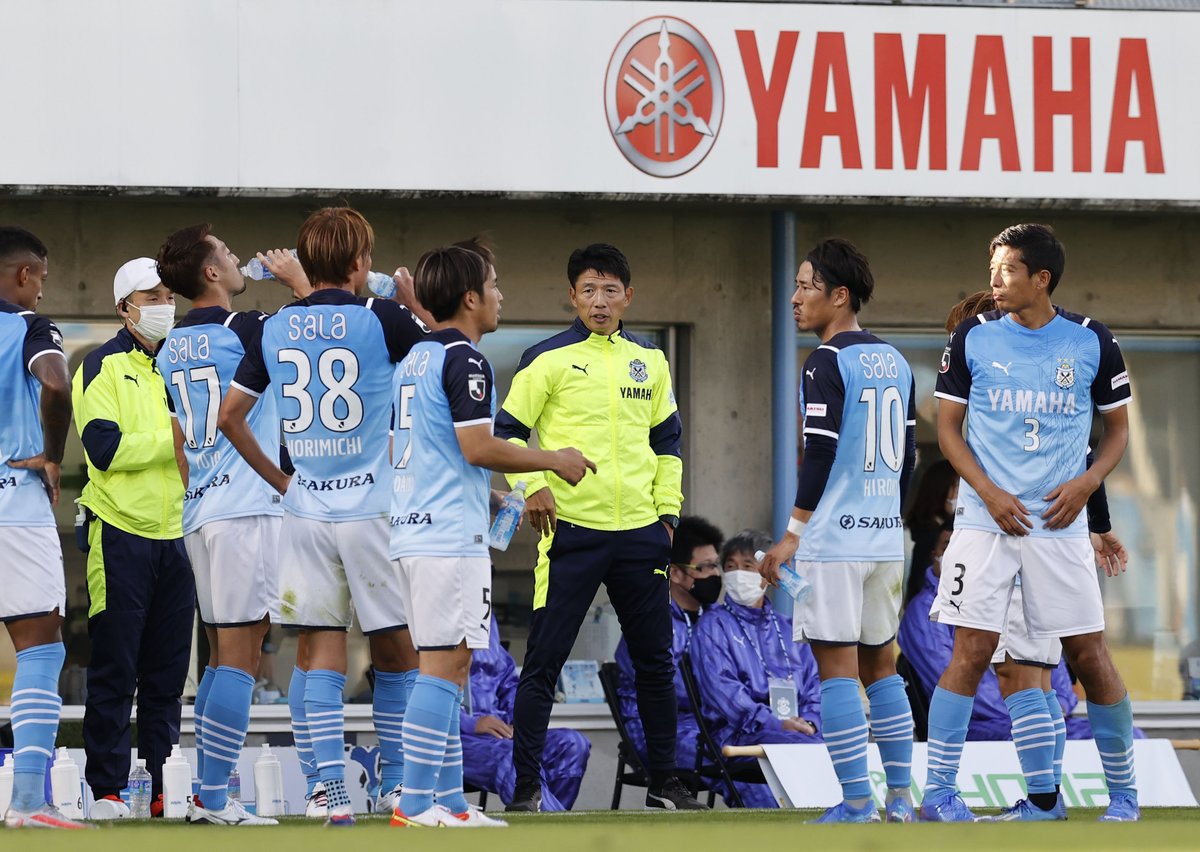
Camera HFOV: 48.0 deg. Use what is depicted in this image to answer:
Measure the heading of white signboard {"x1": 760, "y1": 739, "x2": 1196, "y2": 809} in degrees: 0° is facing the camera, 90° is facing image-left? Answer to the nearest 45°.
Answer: approximately 0°

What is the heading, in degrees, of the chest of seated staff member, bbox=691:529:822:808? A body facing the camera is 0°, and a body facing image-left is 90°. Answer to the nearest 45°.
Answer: approximately 315°

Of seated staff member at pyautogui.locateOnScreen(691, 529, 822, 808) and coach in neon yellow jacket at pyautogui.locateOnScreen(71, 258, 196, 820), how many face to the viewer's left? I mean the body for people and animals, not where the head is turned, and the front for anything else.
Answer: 0

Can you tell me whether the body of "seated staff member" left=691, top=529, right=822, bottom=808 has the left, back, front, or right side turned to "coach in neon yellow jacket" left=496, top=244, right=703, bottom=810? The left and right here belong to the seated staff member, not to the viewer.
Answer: right

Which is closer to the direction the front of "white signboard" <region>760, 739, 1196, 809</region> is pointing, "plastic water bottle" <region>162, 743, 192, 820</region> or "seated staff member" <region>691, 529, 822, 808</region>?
the plastic water bottle

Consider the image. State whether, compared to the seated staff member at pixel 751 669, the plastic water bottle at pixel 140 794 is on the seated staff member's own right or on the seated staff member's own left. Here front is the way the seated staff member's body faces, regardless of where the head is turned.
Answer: on the seated staff member's own right

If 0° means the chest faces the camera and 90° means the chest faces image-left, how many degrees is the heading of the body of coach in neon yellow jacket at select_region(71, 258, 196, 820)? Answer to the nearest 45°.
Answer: approximately 315°

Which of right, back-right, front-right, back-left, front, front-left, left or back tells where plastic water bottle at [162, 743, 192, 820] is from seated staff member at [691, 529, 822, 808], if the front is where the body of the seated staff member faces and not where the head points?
right

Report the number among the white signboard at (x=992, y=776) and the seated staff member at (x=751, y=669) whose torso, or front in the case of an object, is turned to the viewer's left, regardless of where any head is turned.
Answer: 0

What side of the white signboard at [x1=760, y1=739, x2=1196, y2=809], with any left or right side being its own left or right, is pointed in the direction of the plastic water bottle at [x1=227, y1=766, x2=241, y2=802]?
right
